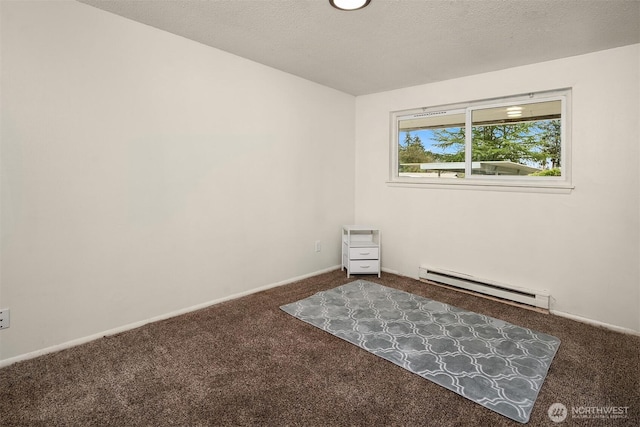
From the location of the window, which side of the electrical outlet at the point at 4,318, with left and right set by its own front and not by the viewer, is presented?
left

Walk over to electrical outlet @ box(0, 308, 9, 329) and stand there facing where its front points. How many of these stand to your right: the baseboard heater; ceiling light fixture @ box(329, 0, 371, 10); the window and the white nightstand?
0

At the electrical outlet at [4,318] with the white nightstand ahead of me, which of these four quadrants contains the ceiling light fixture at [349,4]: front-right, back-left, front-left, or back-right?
front-right

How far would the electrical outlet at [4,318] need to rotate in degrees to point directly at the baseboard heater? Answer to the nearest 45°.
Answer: approximately 45° to its left

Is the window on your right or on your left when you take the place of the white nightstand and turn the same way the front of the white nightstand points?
on your left

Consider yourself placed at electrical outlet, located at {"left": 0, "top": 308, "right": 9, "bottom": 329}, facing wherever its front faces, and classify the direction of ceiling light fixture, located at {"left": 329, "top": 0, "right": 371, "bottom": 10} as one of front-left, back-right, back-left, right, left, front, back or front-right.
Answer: front-left

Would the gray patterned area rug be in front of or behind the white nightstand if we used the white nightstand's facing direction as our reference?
in front

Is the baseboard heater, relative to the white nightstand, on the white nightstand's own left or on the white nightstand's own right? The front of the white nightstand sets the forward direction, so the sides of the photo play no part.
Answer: on the white nightstand's own left

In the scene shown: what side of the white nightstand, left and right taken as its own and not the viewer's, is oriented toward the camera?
front

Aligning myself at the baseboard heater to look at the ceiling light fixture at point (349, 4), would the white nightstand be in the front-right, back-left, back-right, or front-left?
front-right

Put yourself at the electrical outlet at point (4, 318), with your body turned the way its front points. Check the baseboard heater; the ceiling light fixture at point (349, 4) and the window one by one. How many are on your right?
0

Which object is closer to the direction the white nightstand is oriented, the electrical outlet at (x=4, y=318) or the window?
the electrical outlet
